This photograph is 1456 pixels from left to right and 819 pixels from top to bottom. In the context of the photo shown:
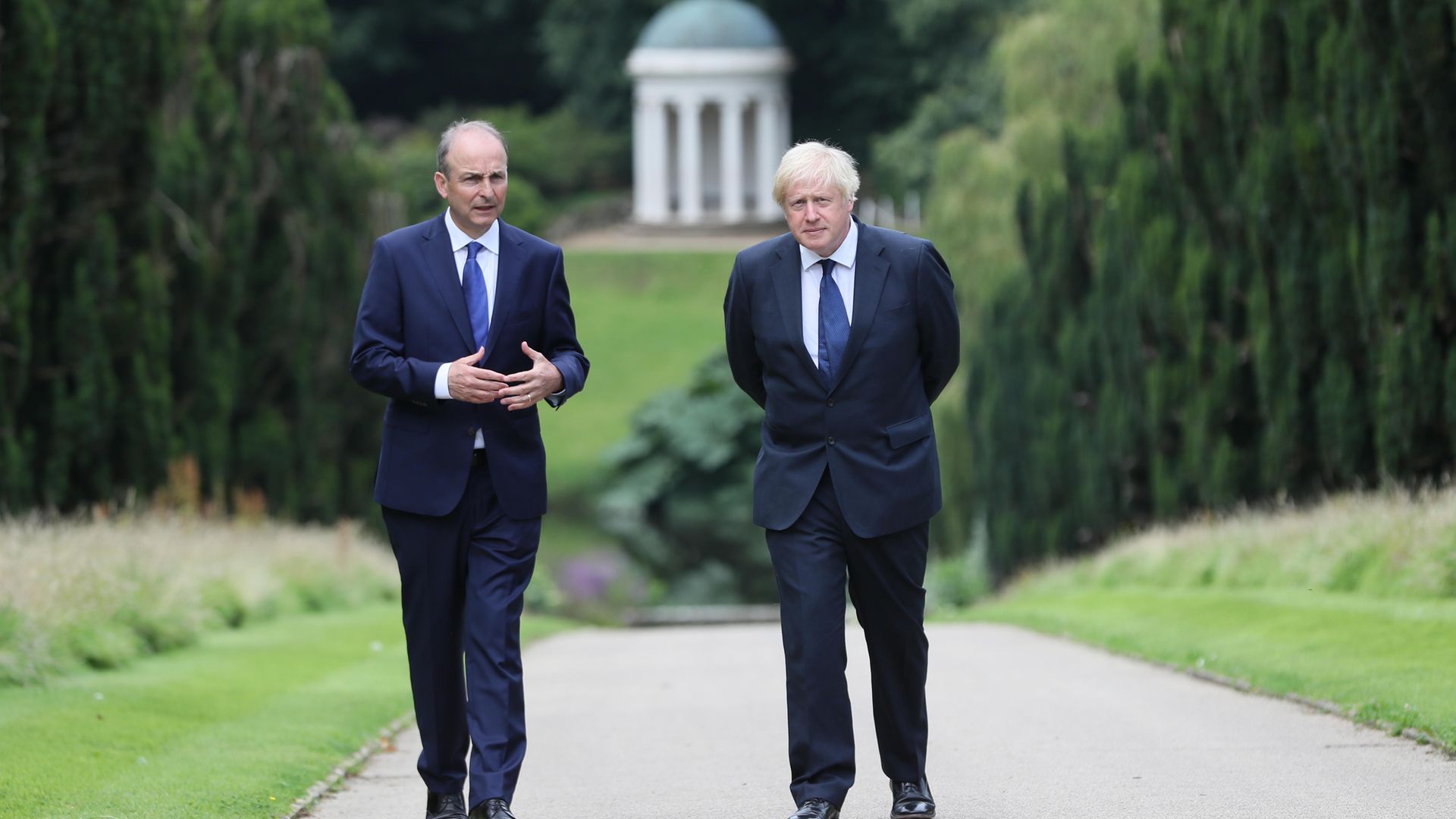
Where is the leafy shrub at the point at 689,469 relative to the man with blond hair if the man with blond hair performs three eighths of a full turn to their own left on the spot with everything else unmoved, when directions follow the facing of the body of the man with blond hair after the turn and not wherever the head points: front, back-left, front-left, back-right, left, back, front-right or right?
front-left

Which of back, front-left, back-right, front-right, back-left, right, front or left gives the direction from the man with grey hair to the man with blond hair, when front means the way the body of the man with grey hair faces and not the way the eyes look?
left

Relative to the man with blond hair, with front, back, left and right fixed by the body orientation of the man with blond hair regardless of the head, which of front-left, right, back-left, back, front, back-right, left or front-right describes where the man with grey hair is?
right

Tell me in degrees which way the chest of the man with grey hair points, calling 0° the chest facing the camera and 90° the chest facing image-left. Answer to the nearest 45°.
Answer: approximately 0°

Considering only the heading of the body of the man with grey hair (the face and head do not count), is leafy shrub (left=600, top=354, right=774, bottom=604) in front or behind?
behind

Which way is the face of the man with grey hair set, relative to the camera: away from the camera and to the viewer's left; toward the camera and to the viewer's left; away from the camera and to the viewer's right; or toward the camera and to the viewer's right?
toward the camera and to the viewer's right

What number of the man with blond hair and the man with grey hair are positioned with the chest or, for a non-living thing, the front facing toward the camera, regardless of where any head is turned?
2
